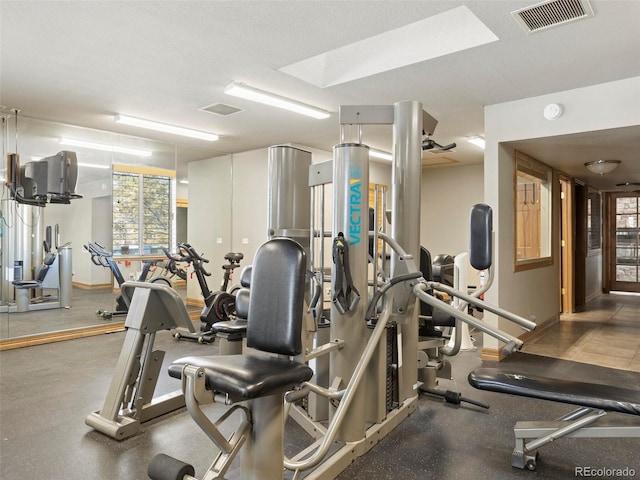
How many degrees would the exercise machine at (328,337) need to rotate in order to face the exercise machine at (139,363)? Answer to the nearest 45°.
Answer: approximately 45° to its right

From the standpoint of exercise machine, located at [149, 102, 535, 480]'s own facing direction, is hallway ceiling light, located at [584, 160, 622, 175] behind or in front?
behind

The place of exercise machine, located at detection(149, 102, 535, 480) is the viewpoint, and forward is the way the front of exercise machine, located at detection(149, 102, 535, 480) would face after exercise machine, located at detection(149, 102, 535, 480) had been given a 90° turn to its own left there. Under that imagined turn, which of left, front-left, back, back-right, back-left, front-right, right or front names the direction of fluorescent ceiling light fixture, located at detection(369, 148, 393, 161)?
back-left

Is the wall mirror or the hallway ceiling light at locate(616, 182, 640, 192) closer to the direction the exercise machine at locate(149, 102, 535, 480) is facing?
the wall mirror

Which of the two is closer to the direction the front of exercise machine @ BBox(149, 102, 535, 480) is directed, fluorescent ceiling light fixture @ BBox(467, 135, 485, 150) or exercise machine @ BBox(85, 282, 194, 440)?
the exercise machine

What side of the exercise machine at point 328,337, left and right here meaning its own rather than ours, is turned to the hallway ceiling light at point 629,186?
back

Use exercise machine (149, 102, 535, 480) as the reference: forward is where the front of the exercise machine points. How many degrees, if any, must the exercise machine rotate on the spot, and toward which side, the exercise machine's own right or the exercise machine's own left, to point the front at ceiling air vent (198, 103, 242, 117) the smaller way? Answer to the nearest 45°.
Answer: approximately 90° to the exercise machine's own right

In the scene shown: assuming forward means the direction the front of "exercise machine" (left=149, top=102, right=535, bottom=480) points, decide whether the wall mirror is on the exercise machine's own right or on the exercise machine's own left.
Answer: on the exercise machine's own right

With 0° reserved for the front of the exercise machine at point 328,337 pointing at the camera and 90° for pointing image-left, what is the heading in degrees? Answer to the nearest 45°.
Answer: approximately 45°

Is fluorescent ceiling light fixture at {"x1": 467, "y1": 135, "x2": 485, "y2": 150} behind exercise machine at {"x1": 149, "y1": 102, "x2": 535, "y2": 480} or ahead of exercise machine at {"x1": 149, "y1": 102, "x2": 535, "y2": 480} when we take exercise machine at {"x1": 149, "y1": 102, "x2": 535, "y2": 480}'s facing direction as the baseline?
behind

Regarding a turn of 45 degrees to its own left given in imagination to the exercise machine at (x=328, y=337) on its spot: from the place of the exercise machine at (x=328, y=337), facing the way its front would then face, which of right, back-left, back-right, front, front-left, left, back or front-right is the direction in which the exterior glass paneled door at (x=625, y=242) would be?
back-left
